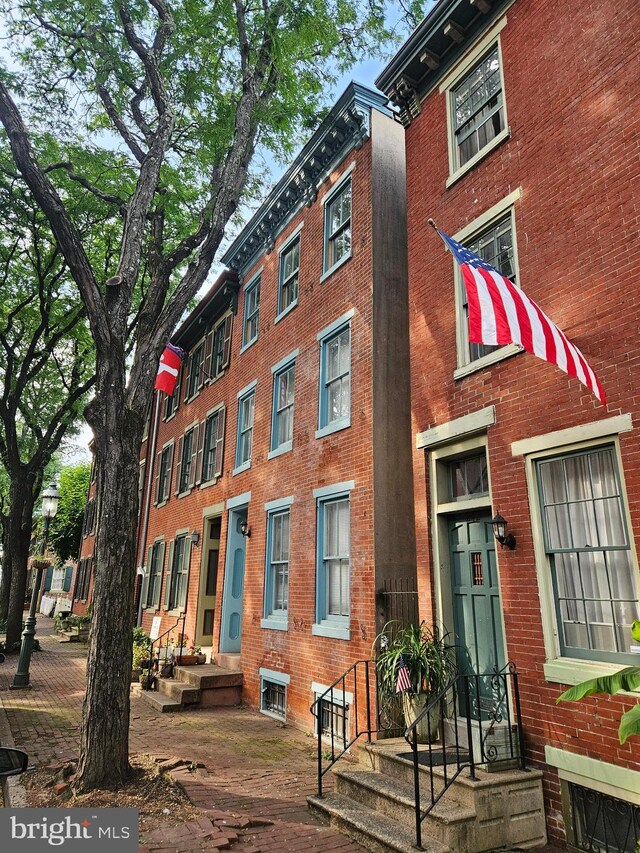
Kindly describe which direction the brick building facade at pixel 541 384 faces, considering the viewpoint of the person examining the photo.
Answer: facing the viewer and to the left of the viewer

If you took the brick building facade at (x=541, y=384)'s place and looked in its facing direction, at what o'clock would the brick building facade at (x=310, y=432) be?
the brick building facade at (x=310, y=432) is roughly at 3 o'clock from the brick building facade at (x=541, y=384).

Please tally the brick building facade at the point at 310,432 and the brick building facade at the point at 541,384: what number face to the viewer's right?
0

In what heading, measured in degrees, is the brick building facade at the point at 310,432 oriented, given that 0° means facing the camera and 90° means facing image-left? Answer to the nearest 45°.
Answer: approximately 45°

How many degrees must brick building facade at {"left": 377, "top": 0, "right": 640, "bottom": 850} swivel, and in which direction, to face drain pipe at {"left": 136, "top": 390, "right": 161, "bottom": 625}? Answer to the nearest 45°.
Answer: approximately 90° to its right
